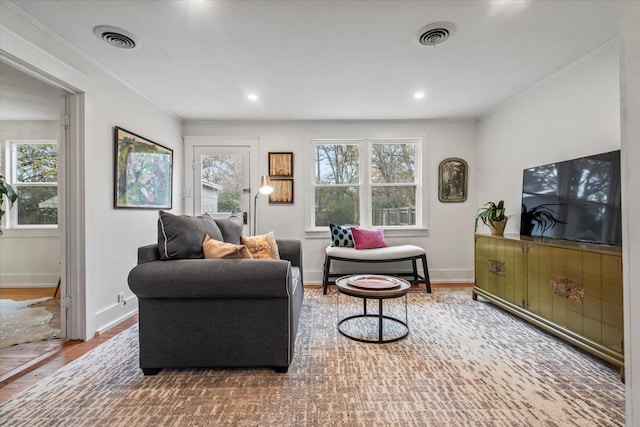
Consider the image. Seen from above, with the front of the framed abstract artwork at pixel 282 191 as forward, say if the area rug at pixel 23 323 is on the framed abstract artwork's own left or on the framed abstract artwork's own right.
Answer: on the framed abstract artwork's own right

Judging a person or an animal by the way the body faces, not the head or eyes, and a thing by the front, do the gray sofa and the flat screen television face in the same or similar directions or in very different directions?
very different directions

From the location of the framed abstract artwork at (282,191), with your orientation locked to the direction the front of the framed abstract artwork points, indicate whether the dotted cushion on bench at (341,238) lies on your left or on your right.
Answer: on your left

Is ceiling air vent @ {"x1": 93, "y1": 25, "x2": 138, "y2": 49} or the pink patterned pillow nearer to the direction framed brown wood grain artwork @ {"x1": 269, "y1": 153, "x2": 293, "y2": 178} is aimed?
the ceiling air vent

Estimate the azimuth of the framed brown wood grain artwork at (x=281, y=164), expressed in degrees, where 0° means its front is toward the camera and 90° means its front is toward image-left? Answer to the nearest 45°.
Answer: approximately 0°

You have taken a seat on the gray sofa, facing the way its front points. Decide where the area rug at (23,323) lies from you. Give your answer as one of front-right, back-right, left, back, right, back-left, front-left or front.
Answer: back-left

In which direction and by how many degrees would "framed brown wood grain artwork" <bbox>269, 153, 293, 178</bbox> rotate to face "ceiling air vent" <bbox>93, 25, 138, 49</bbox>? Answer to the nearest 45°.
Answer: approximately 45° to its right

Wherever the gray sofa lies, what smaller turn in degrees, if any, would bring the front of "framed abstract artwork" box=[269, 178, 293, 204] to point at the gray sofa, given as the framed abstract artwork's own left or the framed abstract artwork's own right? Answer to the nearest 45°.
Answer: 0° — it already faces it

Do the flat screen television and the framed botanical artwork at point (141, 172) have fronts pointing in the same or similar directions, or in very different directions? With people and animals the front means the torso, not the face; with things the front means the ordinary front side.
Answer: very different directions
